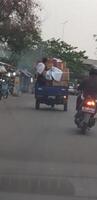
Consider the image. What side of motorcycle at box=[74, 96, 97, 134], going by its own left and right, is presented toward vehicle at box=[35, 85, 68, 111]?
front

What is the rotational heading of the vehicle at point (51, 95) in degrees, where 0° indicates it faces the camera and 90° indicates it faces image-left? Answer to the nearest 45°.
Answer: approximately 180°

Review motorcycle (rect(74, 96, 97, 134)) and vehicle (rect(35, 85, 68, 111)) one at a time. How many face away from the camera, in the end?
2

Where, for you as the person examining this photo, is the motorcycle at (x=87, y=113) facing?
facing away from the viewer
